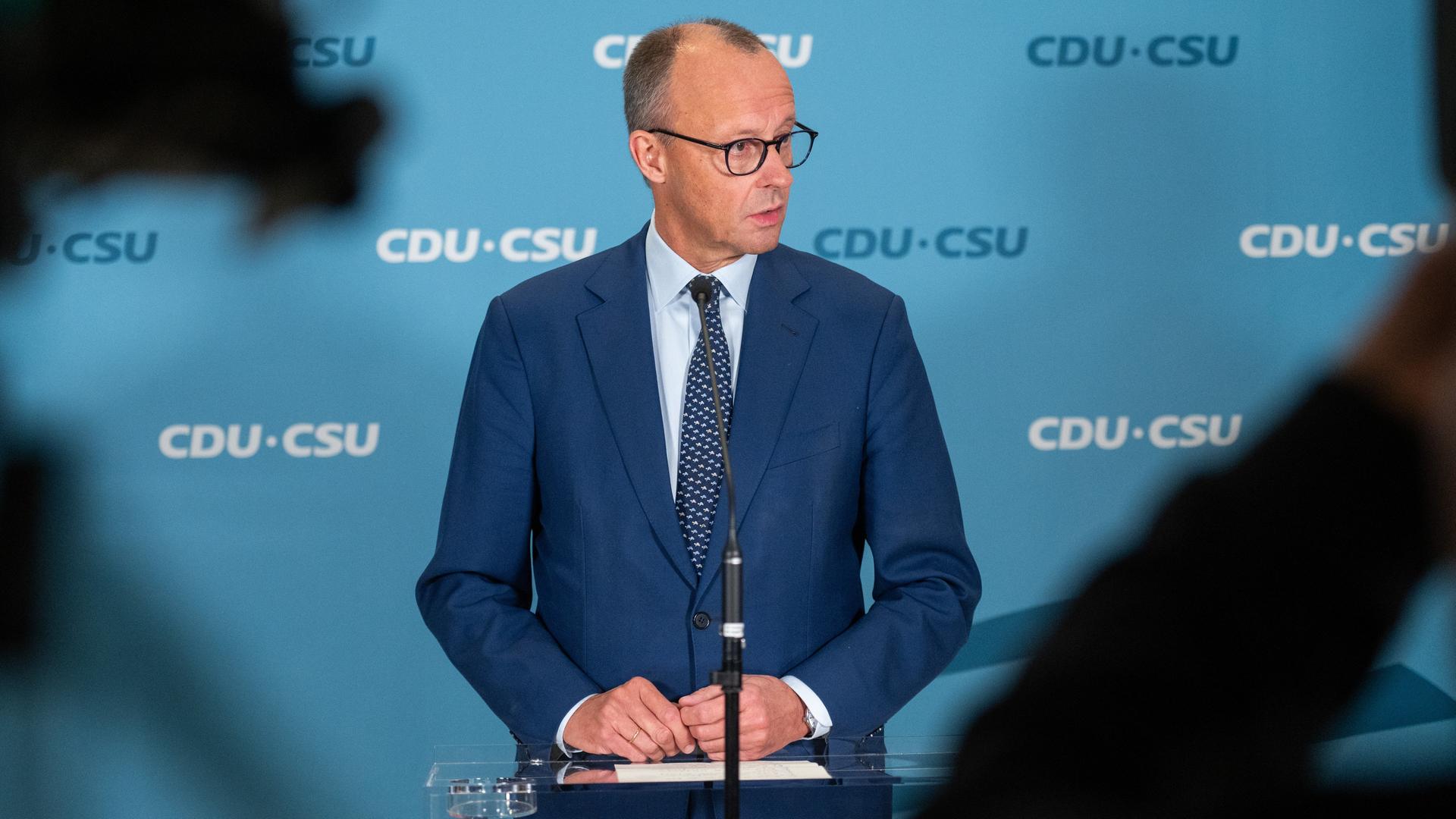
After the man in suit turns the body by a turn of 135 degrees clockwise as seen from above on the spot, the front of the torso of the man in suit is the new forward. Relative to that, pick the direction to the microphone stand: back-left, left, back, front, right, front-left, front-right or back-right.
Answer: back-left

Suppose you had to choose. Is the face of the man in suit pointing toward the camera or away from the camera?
toward the camera

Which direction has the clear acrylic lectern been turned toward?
toward the camera

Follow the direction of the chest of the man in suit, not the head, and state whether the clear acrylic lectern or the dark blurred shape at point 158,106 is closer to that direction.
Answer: the clear acrylic lectern

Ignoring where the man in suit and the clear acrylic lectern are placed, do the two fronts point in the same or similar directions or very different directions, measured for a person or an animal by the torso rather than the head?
same or similar directions

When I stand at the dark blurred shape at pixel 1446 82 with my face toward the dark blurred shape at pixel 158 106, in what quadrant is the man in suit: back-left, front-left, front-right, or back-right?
front-right

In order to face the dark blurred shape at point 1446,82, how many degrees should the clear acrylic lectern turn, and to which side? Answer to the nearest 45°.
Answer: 0° — it already faces it

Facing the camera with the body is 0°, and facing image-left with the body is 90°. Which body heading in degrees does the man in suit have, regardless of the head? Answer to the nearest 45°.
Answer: approximately 0°

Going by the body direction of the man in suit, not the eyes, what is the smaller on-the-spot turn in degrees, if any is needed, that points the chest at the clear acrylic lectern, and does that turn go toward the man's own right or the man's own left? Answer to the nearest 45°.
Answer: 0° — they already face it

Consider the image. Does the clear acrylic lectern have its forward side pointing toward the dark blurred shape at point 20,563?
yes

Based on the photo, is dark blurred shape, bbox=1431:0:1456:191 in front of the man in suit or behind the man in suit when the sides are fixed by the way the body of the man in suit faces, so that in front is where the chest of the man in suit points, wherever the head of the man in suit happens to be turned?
in front

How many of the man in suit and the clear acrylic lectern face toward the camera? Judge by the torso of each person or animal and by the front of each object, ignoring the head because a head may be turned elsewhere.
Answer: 2

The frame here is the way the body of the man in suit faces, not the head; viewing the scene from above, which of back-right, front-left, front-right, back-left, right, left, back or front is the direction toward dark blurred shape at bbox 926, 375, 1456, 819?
front
